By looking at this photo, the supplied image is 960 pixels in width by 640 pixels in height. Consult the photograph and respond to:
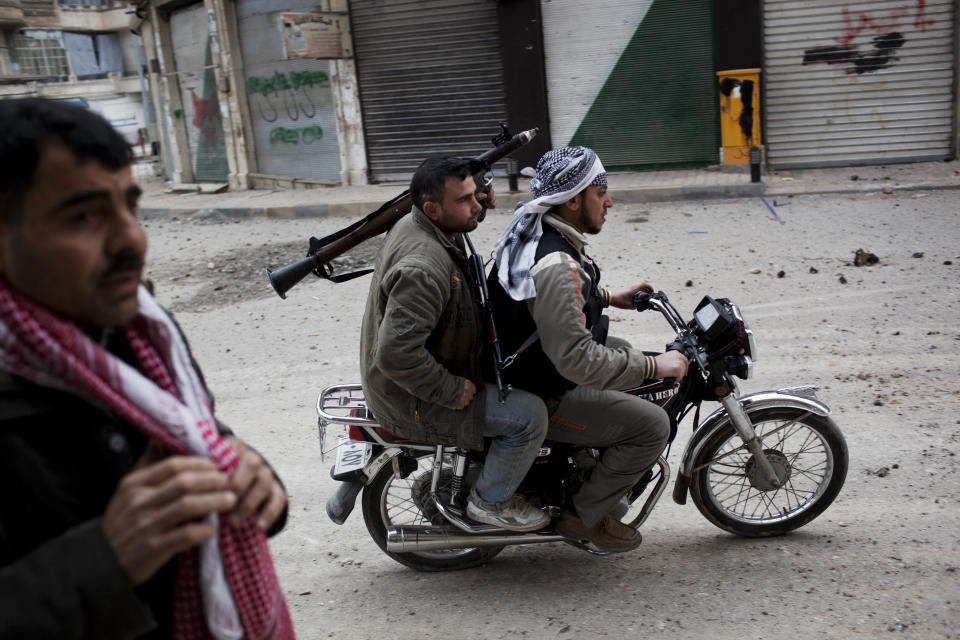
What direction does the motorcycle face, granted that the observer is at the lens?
facing to the right of the viewer

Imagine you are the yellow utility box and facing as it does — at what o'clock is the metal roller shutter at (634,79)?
The metal roller shutter is roughly at 4 o'clock from the yellow utility box.

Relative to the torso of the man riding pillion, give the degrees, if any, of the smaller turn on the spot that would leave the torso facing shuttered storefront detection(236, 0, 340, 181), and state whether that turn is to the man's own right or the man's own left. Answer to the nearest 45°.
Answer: approximately 90° to the man's own left

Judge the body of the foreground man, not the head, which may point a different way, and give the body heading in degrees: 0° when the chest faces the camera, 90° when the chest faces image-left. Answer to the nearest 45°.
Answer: approximately 315°

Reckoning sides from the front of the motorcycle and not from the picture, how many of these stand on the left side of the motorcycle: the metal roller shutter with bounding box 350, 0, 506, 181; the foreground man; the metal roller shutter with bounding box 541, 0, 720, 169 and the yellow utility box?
3

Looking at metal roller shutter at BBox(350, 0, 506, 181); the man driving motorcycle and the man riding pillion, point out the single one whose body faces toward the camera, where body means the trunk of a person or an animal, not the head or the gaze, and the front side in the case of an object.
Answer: the metal roller shutter

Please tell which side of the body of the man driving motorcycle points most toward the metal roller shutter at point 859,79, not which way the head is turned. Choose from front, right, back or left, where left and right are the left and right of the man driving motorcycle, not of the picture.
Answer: left

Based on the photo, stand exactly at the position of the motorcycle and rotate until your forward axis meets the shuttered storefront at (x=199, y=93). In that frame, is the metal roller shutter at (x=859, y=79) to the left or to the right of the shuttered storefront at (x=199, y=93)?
right

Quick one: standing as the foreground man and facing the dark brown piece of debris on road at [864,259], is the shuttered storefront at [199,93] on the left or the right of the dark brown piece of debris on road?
left

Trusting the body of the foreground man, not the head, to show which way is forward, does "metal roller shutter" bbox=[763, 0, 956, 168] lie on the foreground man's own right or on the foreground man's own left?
on the foreground man's own left

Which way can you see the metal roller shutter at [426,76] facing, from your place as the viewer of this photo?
facing the viewer

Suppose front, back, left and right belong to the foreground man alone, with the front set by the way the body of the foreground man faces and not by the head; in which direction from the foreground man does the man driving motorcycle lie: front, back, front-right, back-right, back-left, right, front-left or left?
left

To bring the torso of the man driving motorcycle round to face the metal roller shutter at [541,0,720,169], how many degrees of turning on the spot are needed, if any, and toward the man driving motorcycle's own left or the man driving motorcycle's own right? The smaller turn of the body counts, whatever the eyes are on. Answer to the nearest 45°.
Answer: approximately 90° to the man driving motorcycle's own left

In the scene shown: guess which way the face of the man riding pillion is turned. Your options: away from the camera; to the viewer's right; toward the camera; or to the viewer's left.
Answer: to the viewer's right

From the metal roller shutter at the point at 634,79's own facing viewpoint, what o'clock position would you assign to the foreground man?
The foreground man is roughly at 12 o'clock from the metal roller shutter.

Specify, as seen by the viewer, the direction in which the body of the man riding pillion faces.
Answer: to the viewer's right
